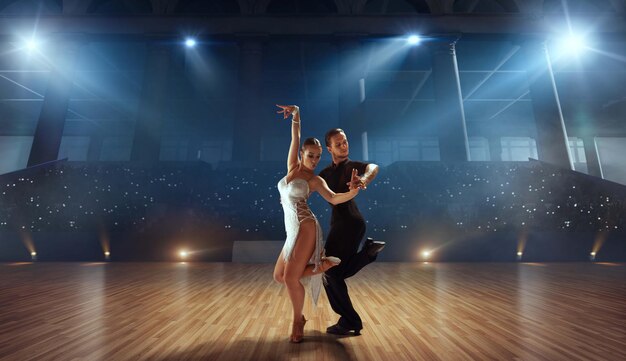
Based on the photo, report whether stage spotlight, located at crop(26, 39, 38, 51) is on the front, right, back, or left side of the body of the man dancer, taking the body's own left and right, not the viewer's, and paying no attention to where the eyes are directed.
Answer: right

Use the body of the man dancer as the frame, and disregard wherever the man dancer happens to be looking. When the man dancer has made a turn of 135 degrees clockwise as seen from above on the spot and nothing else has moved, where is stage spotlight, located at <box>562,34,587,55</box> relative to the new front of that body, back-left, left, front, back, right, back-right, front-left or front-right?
front-right

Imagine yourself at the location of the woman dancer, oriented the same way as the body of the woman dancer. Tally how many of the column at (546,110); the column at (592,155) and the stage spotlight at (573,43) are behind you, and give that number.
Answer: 3

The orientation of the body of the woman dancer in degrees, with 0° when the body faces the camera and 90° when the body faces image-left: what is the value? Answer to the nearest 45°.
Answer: approximately 45°

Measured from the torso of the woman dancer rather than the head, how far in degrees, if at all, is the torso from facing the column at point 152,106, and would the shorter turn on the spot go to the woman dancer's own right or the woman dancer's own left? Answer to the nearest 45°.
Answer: approximately 90° to the woman dancer's own right

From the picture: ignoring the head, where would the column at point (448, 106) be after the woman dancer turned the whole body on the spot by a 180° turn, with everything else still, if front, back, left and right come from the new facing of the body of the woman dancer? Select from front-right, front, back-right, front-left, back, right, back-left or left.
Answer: front

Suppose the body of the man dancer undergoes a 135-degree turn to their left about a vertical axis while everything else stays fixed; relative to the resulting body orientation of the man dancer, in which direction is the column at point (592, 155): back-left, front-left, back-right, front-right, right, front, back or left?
front-left

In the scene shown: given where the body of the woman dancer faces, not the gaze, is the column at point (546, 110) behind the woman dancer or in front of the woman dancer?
behind

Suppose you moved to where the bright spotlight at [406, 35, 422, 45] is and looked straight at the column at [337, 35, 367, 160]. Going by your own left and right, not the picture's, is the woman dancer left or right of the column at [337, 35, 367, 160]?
left

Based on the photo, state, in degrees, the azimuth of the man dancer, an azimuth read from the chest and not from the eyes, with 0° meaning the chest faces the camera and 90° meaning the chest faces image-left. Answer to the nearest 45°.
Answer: approximately 45°
